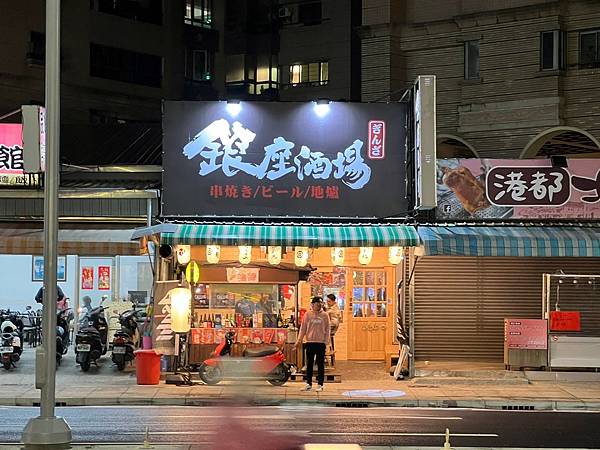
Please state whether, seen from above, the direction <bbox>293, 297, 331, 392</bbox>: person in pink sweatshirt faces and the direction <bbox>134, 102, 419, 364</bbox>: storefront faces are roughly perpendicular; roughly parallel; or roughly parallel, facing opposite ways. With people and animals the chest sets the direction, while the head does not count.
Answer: roughly parallel

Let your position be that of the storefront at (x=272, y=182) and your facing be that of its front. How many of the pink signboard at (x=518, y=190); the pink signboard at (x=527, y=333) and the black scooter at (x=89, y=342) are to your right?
1

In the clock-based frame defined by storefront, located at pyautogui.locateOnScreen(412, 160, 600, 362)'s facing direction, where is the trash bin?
The trash bin is roughly at 2 o'clock from the storefront.

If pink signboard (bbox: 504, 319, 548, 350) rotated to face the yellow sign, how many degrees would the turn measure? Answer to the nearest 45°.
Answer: approximately 90° to its right

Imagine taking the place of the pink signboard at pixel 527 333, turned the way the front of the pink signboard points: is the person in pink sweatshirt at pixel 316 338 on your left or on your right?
on your right

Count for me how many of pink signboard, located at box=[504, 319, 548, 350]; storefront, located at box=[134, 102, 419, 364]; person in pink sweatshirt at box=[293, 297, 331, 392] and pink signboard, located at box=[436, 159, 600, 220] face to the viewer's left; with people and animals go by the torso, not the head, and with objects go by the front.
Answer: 0

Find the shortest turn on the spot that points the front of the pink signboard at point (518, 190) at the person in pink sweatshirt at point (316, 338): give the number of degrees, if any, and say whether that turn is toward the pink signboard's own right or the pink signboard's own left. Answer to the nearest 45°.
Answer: approximately 45° to the pink signboard's own right

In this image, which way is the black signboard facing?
toward the camera

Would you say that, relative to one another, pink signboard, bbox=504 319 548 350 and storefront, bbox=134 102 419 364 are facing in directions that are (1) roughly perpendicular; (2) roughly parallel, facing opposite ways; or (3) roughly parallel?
roughly parallel

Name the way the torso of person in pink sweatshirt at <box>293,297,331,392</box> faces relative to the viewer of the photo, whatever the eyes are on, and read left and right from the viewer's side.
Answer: facing the viewer
